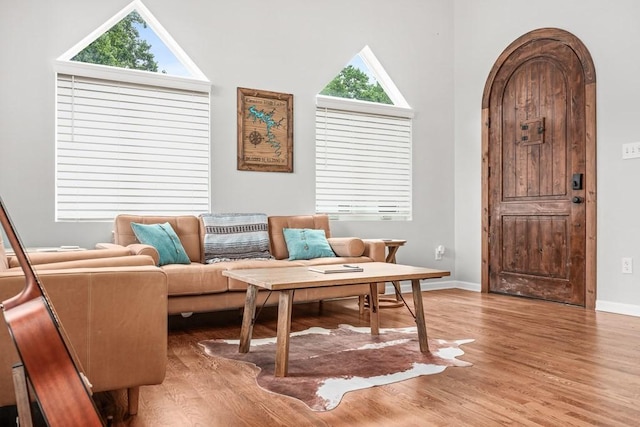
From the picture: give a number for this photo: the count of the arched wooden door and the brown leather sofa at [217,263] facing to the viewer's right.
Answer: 0

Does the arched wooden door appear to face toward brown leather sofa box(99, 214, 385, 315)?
yes

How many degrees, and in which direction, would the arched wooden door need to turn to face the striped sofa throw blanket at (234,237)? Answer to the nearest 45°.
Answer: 0° — it already faces it

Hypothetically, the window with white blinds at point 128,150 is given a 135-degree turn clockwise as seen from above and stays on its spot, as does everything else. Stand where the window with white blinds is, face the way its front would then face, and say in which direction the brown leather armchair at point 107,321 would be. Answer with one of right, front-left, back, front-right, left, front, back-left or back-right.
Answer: left

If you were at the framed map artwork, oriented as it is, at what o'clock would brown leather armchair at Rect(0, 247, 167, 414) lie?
The brown leather armchair is roughly at 2 o'clock from the framed map artwork.

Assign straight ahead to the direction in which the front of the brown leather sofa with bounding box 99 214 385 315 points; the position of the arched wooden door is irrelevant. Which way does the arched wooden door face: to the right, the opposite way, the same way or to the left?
to the right

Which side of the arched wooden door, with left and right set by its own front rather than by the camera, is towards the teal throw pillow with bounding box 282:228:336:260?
front

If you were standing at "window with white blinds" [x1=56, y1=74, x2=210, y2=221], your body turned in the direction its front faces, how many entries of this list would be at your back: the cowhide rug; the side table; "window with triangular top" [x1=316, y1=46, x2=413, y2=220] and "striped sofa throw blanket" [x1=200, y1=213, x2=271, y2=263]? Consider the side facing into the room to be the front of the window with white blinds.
0

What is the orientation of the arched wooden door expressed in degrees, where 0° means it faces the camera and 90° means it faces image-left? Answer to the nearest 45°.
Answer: approximately 45°

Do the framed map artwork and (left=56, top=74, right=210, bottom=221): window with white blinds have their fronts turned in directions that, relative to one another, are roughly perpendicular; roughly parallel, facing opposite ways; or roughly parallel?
roughly parallel

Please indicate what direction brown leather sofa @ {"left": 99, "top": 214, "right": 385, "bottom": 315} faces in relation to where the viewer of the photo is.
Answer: facing the viewer

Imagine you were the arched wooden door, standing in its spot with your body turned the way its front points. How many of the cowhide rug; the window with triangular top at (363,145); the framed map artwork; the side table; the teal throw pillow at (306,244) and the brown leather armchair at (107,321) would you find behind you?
0

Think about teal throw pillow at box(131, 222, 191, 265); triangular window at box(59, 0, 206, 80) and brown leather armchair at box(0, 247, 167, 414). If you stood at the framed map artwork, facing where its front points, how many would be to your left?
0

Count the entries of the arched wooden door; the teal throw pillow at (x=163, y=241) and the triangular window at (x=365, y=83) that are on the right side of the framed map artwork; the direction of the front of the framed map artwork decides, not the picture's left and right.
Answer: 1

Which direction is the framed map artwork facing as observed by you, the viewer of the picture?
facing the viewer and to the right of the viewer

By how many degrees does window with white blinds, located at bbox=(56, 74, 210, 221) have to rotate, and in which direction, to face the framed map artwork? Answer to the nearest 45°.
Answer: approximately 45° to its left
